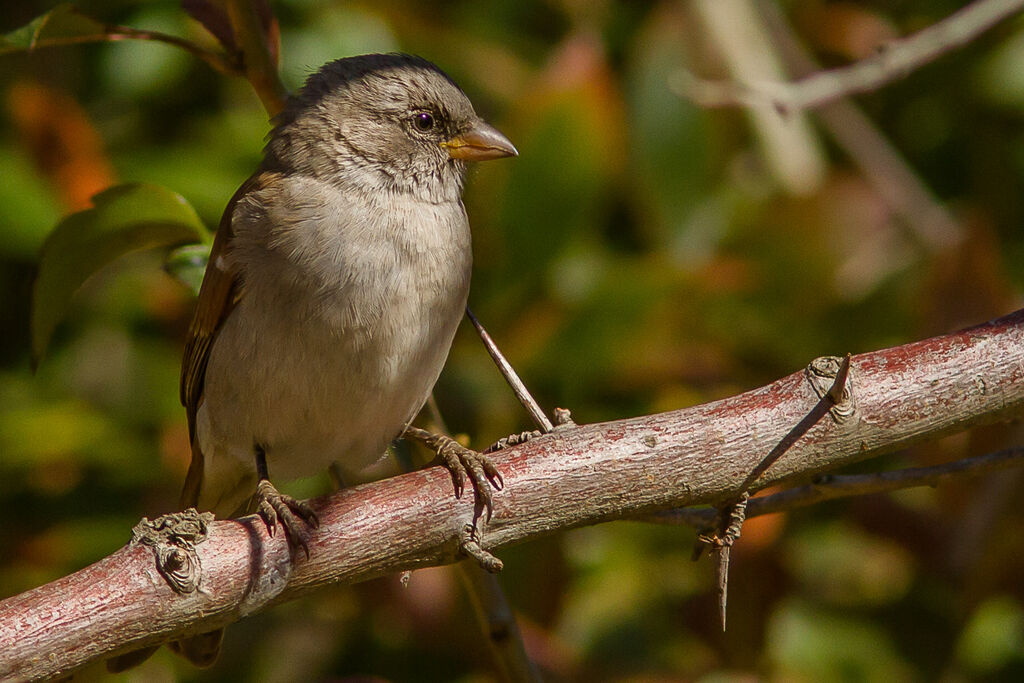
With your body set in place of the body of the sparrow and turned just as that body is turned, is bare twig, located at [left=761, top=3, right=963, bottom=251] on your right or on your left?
on your left

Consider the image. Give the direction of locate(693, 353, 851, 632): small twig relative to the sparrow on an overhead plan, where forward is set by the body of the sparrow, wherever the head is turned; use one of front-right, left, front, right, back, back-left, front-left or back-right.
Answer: front

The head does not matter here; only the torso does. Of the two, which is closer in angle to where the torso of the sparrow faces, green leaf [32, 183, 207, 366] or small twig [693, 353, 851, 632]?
the small twig

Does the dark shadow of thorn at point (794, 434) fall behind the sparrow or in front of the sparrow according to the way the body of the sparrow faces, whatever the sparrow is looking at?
in front
